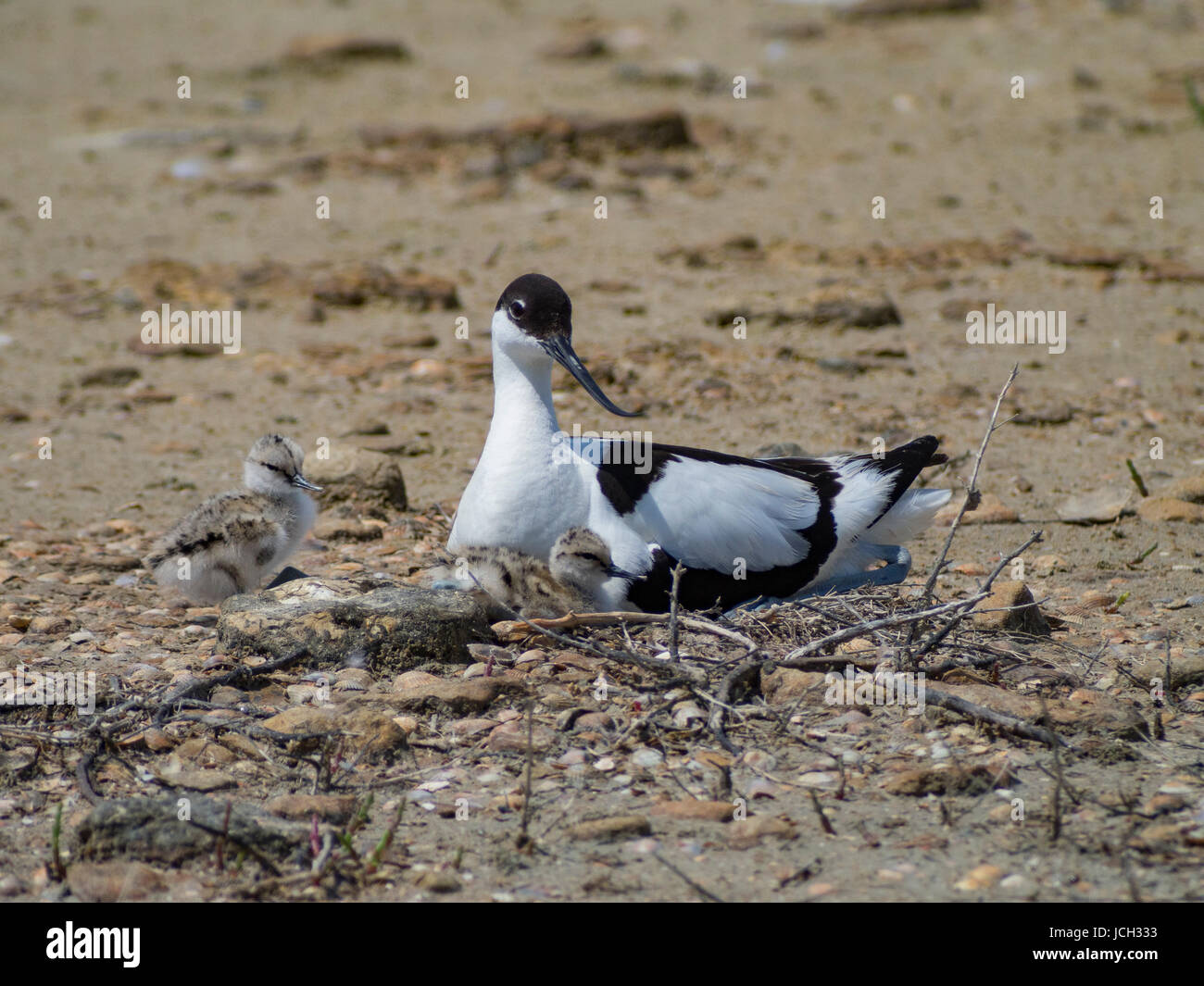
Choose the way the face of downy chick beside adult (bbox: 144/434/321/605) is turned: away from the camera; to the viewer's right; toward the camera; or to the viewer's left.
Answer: to the viewer's right

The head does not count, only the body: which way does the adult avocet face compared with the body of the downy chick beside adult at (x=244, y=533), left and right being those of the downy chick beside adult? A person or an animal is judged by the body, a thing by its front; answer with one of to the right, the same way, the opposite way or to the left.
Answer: the opposite way

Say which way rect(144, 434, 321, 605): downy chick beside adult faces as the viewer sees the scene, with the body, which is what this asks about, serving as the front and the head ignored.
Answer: to the viewer's right

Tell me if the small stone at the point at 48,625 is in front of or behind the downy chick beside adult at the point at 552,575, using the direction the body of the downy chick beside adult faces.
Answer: behind

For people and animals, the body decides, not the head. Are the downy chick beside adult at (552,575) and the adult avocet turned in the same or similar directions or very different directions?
very different directions

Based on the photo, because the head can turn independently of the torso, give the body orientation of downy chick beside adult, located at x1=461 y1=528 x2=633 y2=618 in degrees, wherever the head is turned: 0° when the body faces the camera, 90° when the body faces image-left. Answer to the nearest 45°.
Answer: approximately 270°

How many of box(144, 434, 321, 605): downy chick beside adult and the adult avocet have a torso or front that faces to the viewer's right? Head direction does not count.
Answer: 1

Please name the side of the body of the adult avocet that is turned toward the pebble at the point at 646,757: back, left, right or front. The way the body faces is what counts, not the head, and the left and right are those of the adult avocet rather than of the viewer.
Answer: left

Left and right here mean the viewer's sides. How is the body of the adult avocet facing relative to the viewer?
facing to the left of the viewer

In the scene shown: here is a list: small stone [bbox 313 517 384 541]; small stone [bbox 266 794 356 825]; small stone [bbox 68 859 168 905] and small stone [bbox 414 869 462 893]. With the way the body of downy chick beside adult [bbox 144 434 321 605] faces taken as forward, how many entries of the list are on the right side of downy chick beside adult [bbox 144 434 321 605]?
3

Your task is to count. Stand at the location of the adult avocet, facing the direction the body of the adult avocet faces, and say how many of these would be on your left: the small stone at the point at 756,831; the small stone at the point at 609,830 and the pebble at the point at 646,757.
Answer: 3

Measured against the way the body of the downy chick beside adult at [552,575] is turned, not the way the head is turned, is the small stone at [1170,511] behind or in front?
in front

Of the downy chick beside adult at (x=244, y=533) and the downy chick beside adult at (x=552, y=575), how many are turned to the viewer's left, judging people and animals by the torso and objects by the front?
0
